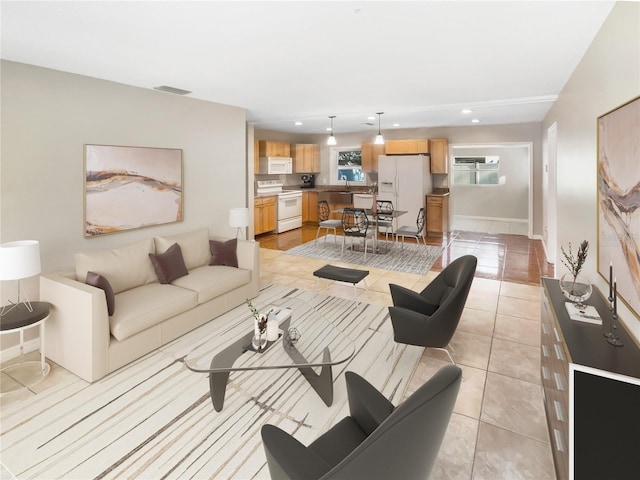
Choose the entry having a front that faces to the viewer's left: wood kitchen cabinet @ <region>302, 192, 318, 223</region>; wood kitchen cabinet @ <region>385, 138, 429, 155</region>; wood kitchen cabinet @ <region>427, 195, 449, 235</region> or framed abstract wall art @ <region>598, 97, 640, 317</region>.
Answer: the framed abstract wall art

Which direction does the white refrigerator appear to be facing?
toward the camera

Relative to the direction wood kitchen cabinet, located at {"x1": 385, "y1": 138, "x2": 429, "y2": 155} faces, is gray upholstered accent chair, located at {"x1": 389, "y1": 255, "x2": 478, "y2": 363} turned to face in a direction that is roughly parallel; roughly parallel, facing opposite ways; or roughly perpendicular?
roughly perpendicular

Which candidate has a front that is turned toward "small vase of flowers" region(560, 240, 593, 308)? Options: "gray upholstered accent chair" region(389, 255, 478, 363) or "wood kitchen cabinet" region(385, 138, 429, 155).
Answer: the wood kitchen cabinet

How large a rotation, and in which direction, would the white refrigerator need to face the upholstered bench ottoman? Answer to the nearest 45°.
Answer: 0° — it already faces it

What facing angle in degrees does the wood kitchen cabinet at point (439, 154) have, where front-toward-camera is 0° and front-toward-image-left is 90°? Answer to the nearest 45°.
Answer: approximately 0°

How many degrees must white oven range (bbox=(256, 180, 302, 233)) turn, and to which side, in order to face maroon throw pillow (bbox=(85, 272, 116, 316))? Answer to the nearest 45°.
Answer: approximately 45° to its right

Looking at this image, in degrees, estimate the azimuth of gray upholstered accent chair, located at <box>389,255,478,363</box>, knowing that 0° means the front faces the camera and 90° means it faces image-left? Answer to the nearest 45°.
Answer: approximately 90°

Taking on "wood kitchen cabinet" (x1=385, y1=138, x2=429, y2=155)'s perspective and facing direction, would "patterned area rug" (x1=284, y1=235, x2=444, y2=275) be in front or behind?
in front

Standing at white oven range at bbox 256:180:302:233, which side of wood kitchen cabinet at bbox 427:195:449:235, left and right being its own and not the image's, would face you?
right

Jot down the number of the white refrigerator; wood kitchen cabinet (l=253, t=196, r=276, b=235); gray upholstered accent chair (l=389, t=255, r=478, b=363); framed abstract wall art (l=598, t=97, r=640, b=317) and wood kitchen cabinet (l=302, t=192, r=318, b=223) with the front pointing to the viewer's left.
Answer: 2

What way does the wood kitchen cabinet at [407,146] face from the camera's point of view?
toward the camera
